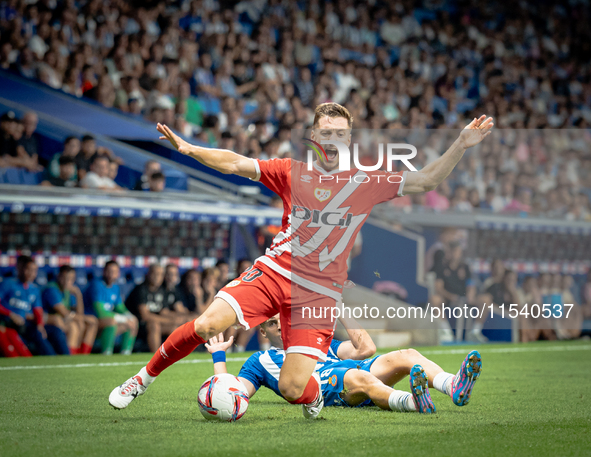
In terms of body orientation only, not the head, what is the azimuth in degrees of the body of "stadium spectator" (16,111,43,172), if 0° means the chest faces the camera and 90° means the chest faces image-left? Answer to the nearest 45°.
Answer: approximately 315°

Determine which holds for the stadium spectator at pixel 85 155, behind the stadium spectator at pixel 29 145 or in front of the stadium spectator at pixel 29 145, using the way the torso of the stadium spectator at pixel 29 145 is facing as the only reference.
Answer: in front

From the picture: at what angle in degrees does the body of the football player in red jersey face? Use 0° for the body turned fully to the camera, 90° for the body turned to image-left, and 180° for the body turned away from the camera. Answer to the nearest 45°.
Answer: approximately 0°

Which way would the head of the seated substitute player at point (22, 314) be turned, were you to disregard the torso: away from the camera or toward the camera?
toward the camera

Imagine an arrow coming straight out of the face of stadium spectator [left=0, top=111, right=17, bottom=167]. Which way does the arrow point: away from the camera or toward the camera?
toward the camera

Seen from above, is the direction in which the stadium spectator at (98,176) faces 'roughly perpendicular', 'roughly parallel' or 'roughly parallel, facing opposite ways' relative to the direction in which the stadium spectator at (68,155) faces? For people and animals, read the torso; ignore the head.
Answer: roughly parallel

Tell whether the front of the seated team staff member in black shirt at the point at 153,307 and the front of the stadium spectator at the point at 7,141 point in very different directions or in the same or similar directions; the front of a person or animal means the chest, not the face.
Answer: same or similar directions

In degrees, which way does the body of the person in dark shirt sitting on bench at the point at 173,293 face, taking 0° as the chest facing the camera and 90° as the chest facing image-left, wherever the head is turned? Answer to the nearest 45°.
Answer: approximately 315°

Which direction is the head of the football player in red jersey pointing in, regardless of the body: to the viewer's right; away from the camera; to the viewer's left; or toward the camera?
toward the camera

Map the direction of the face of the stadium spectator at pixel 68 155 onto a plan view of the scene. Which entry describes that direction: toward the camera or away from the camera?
toward the camera

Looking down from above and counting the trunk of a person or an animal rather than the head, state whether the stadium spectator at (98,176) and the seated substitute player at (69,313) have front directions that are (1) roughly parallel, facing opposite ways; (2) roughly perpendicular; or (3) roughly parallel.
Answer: roughly parallel

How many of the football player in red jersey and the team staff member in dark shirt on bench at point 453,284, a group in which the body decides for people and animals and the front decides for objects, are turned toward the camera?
2
